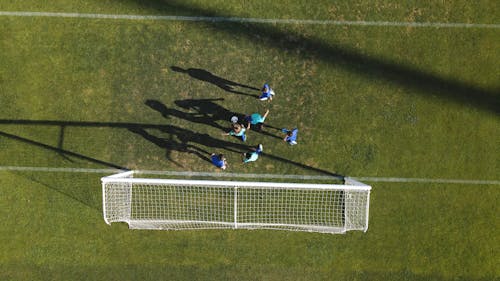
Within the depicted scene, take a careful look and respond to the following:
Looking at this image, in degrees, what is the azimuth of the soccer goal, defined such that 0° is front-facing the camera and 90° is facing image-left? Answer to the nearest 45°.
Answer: approximately 180°
